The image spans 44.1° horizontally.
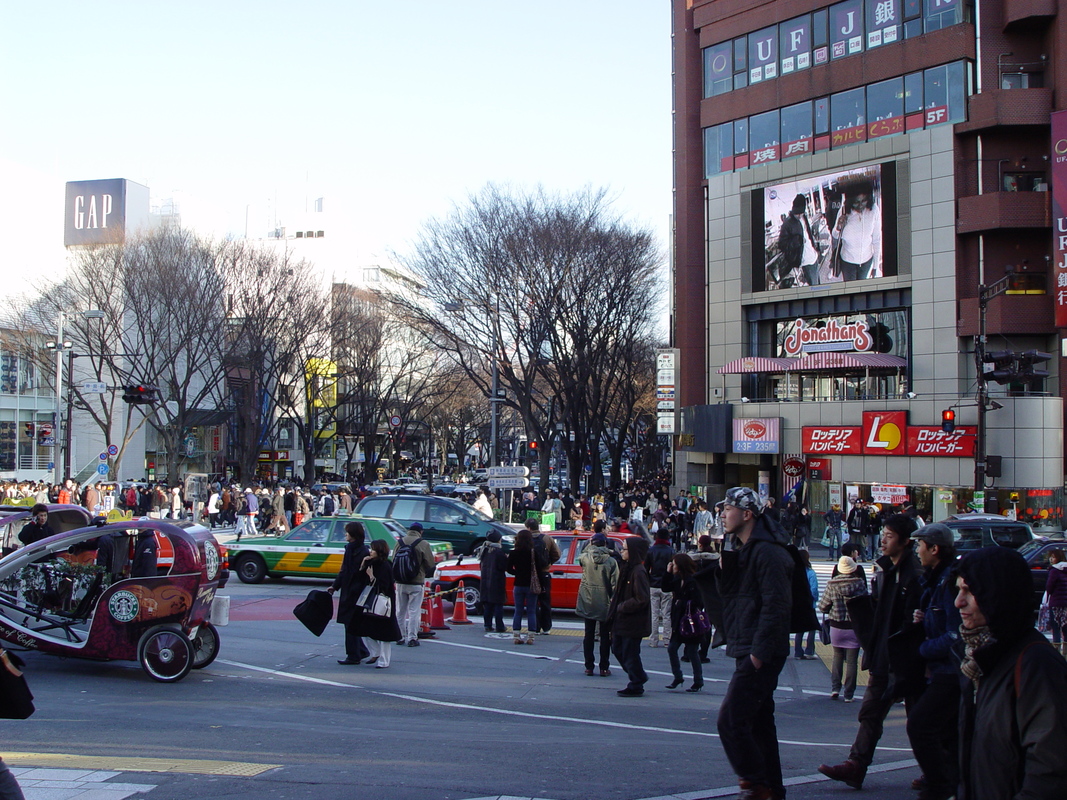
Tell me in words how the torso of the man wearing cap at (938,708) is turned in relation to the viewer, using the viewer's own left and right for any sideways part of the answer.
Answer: facing to the left of the viewer

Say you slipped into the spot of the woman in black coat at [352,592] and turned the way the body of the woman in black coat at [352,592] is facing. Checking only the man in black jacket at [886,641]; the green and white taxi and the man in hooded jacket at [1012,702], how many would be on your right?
1

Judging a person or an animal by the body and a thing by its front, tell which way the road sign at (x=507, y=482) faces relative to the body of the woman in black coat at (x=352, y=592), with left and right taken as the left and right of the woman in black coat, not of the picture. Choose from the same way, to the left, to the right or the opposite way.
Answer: to the left

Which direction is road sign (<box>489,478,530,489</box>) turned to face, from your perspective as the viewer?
facing the viewer

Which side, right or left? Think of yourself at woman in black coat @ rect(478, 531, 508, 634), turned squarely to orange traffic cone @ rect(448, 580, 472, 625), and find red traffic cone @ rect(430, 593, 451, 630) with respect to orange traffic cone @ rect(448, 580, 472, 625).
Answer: left

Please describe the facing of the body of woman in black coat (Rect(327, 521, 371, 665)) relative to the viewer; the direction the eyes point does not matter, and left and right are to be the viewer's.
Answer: facing to the left of the viewer

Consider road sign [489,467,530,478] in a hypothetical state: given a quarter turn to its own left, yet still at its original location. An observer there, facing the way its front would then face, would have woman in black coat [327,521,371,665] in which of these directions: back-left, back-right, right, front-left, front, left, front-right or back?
right

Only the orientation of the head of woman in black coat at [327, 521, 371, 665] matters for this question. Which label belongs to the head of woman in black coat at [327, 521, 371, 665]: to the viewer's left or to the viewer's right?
to the viewer's left

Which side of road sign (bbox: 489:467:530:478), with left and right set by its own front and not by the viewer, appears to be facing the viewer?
front

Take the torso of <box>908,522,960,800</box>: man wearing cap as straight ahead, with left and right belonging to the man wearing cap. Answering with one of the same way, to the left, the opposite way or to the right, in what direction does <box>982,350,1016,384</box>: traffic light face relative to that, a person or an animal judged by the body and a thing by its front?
the same way

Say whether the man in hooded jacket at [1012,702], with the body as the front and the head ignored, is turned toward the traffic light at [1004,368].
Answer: no

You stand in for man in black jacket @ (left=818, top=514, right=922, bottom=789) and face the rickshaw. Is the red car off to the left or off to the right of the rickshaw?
right

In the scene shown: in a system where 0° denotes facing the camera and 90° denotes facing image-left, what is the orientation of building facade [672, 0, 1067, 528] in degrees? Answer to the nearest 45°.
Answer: approximately 45°

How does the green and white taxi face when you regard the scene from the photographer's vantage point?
facing to the left of the viewer

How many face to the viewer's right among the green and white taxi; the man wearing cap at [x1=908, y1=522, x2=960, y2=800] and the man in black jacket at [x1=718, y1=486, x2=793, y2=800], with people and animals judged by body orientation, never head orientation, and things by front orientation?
0

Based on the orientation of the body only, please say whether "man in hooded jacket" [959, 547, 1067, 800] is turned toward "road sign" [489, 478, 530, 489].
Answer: no

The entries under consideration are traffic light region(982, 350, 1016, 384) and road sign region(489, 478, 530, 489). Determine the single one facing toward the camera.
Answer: the road sign

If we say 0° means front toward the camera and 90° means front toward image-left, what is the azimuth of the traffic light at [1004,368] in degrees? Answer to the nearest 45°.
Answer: approximately 90°
